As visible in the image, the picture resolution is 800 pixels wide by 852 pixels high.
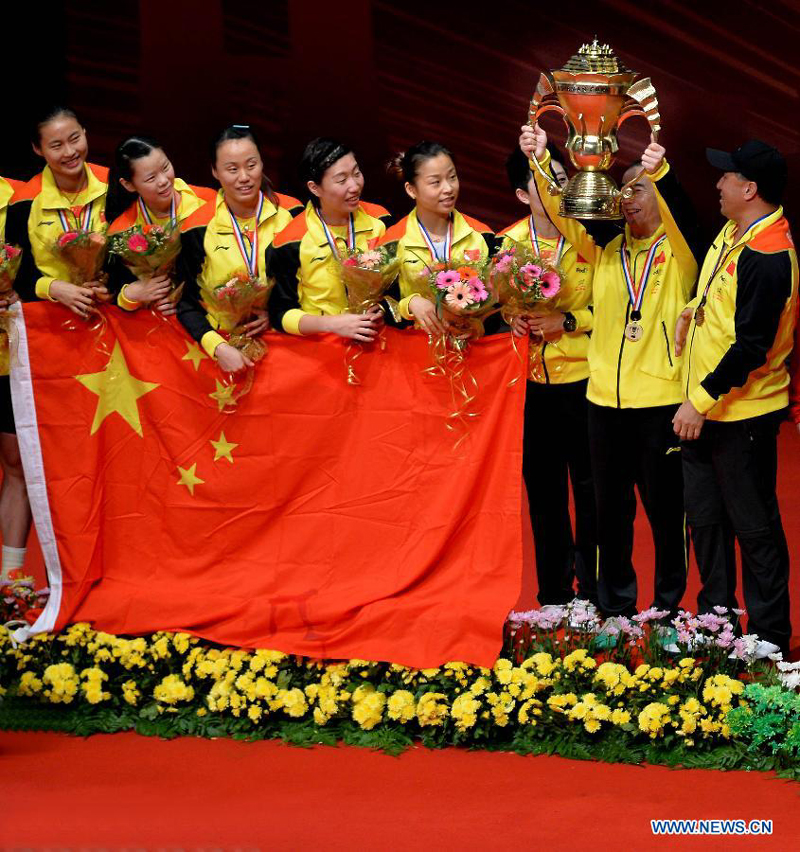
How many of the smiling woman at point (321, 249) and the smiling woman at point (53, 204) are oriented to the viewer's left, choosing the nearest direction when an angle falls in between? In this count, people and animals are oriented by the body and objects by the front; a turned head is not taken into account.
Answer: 0

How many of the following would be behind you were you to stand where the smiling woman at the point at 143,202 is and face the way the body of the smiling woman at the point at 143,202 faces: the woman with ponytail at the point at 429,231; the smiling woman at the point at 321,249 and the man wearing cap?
0

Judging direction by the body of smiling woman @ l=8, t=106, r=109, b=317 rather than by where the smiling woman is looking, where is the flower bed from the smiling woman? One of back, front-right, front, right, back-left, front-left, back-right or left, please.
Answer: front

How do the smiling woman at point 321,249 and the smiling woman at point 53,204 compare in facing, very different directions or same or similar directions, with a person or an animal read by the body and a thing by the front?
same or similar directions

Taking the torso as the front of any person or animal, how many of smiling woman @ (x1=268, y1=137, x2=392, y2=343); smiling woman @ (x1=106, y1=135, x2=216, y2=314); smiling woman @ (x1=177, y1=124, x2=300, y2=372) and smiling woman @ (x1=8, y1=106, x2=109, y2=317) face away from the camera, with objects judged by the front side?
0

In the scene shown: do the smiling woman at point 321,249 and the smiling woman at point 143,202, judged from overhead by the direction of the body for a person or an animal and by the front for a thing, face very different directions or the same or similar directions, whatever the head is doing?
same or similar directions

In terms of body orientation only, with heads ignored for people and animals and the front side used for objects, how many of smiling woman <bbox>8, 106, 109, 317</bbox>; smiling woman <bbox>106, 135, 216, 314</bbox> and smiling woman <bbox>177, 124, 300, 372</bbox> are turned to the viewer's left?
0

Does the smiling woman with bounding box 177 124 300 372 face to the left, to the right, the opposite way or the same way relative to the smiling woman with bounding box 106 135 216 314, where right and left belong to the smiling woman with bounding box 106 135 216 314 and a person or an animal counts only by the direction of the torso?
the same way

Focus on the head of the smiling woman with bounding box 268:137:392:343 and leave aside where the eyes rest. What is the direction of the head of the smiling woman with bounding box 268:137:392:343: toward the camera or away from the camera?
toward the camera

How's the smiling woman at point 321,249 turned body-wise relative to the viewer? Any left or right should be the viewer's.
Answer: facing the viewer and to the right of the viewer

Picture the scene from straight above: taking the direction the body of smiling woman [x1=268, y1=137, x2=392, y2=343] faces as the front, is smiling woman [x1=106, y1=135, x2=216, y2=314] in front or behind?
behind

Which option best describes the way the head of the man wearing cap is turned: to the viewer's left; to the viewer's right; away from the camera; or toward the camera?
to the viewer's left

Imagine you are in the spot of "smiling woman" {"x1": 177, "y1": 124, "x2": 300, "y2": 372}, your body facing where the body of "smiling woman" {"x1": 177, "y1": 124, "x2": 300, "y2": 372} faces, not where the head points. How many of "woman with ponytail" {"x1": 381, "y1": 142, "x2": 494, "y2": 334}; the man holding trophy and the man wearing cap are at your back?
0

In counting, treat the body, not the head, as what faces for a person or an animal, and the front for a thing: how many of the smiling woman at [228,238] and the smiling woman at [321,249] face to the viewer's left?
0

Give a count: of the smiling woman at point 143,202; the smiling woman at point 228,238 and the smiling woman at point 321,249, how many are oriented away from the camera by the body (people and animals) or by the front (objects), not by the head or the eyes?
0
